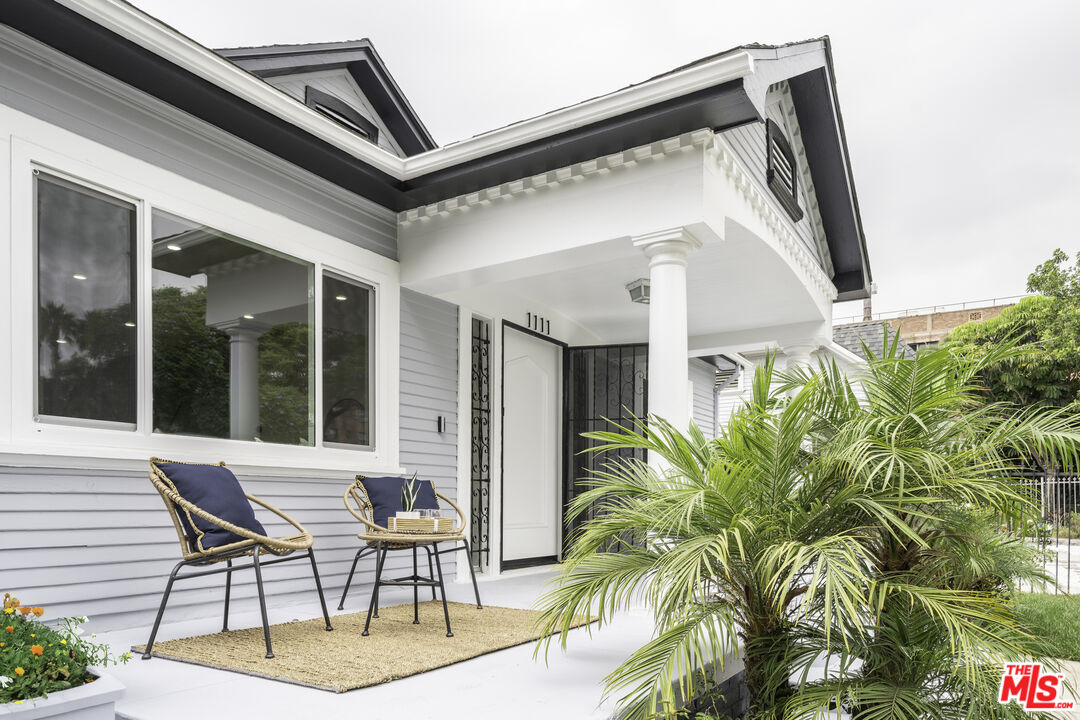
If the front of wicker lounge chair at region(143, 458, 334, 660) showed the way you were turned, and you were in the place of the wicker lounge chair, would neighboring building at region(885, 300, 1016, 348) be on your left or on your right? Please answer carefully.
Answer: on your left

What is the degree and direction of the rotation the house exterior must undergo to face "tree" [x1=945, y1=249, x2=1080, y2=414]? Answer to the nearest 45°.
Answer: approximately 90° to its left

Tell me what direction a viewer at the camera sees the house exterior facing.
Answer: facing the viewer and to the right of the viewer

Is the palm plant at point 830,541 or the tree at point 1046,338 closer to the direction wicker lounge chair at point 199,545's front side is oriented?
the palm plant

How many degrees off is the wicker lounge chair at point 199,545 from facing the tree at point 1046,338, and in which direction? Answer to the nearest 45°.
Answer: approximately 90° to its left
